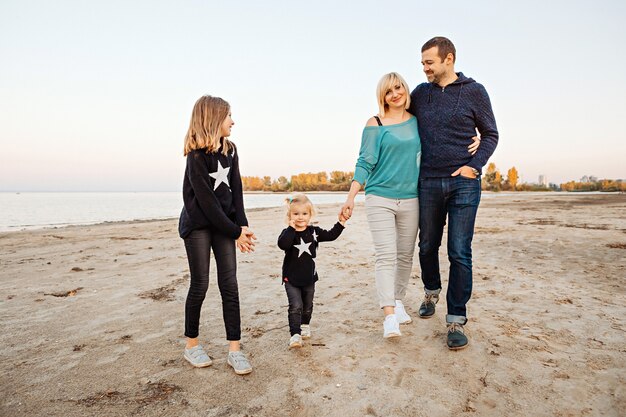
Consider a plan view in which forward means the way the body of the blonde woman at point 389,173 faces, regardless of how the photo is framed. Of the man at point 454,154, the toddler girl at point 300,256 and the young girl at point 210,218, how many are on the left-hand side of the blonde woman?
1

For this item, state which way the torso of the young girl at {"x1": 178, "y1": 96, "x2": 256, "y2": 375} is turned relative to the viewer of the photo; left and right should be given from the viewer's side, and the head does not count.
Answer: facing the viewer and to the right of the viewer

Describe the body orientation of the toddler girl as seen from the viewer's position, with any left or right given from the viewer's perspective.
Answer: facing the viewer

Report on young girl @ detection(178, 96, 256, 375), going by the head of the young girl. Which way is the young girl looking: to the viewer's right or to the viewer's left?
to the viewer's right

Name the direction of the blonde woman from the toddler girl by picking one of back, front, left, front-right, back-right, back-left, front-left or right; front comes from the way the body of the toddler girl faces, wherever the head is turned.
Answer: left

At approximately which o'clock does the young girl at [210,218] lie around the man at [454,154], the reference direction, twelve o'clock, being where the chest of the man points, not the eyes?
The young girl is roughly at 2 o'clock from the man.

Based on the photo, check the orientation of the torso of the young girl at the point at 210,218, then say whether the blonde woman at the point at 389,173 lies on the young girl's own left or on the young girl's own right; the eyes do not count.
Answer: on the young girl's own left

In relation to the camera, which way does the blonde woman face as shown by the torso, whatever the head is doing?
toward the camera

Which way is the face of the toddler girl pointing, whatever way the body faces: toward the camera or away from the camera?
toward the camera

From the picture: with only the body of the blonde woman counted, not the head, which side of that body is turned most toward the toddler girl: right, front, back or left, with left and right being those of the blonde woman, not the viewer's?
right

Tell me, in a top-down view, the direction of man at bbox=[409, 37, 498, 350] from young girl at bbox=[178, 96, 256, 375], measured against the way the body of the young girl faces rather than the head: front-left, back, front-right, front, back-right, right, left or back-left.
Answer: front-left

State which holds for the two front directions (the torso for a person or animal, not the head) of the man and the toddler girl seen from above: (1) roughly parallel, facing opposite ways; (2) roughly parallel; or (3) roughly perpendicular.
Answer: roughly parallel

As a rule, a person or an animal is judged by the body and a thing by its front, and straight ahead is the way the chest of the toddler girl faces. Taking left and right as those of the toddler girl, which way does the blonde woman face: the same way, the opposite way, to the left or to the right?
the same way

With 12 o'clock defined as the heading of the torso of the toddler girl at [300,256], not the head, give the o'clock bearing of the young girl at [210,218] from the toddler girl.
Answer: The young girl is roughly at 2 o'clock from the toddler girl.

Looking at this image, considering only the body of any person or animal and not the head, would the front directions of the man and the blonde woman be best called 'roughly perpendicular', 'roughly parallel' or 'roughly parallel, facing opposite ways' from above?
roughly parallel

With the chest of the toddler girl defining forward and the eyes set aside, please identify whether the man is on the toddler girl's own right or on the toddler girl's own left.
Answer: on the toddler girl's own left
